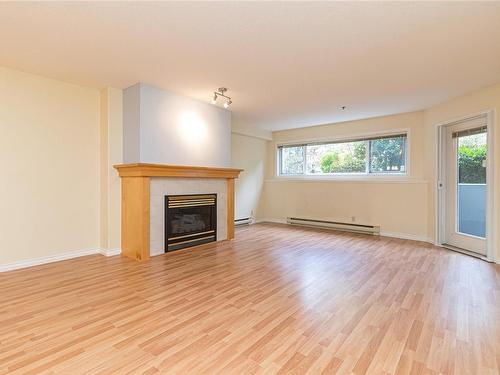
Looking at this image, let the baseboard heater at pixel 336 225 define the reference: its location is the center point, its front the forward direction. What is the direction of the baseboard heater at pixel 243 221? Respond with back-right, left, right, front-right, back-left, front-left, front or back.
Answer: front-right

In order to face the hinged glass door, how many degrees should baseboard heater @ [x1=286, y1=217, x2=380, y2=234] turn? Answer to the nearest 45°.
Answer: approximately 90° to its left

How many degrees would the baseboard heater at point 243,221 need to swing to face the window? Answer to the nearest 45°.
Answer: approximately 45° to its left

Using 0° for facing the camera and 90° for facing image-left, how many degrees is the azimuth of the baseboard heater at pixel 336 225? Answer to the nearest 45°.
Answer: approximately 45°

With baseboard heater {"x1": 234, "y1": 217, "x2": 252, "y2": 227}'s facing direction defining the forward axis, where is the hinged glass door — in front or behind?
in front
